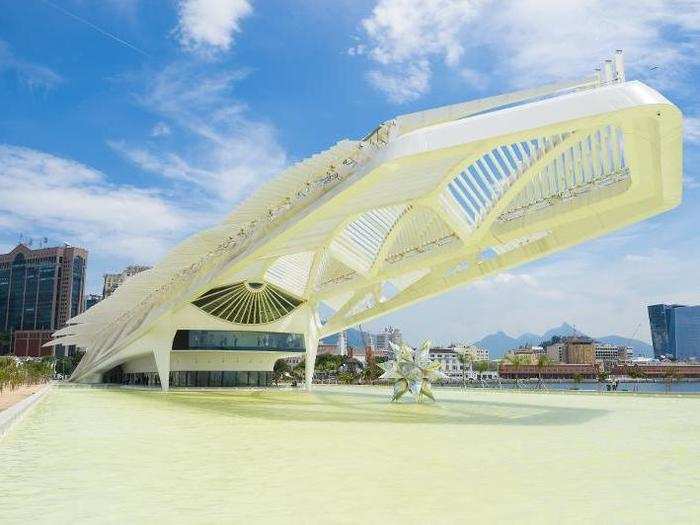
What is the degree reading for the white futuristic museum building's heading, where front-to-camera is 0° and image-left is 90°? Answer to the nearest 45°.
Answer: approximately 315°
